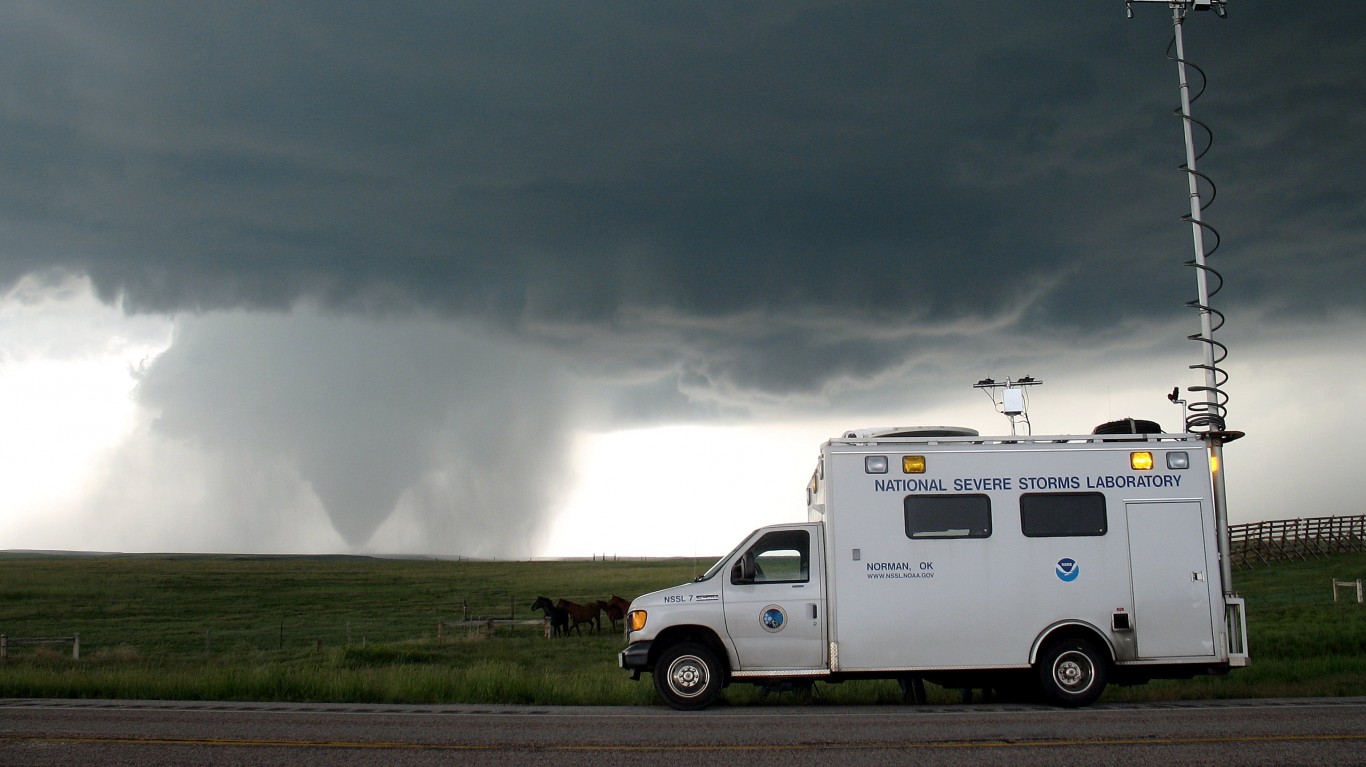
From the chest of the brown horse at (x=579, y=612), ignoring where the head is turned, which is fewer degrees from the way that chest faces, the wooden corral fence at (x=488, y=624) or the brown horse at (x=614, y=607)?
the wooden corral fence

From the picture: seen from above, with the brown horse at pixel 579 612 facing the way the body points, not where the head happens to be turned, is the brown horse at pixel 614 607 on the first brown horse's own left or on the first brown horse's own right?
on the first brown horse's own right

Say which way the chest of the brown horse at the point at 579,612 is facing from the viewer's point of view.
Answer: to the viewer's left

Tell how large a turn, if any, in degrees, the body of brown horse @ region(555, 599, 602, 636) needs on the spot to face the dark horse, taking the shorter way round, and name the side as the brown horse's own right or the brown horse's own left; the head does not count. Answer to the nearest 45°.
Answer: approximately 45° to the brown horse's own left

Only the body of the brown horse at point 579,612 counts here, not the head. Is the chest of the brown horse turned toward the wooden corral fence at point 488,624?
yes

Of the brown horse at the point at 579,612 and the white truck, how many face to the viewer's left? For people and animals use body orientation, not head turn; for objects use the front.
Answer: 2

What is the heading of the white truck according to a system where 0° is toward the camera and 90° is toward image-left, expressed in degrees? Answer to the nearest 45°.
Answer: approximately 90°

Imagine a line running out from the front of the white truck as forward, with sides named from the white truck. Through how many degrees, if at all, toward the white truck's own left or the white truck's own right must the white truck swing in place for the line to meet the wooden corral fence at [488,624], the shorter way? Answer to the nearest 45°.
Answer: approximately 45° to the white truck's own right
